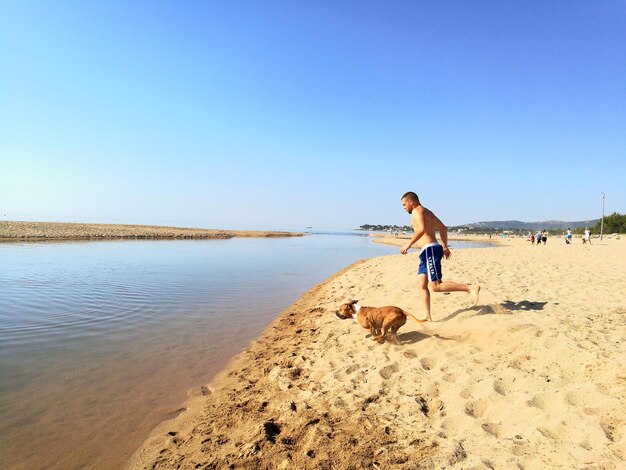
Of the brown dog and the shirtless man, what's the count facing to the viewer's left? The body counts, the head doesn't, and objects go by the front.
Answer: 2

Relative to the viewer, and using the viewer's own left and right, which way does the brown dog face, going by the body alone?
facing to the left of the viewer

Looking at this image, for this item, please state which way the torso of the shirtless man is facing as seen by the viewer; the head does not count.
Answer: to the viewer's left

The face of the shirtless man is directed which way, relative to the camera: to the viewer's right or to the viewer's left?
to the viewer's left
